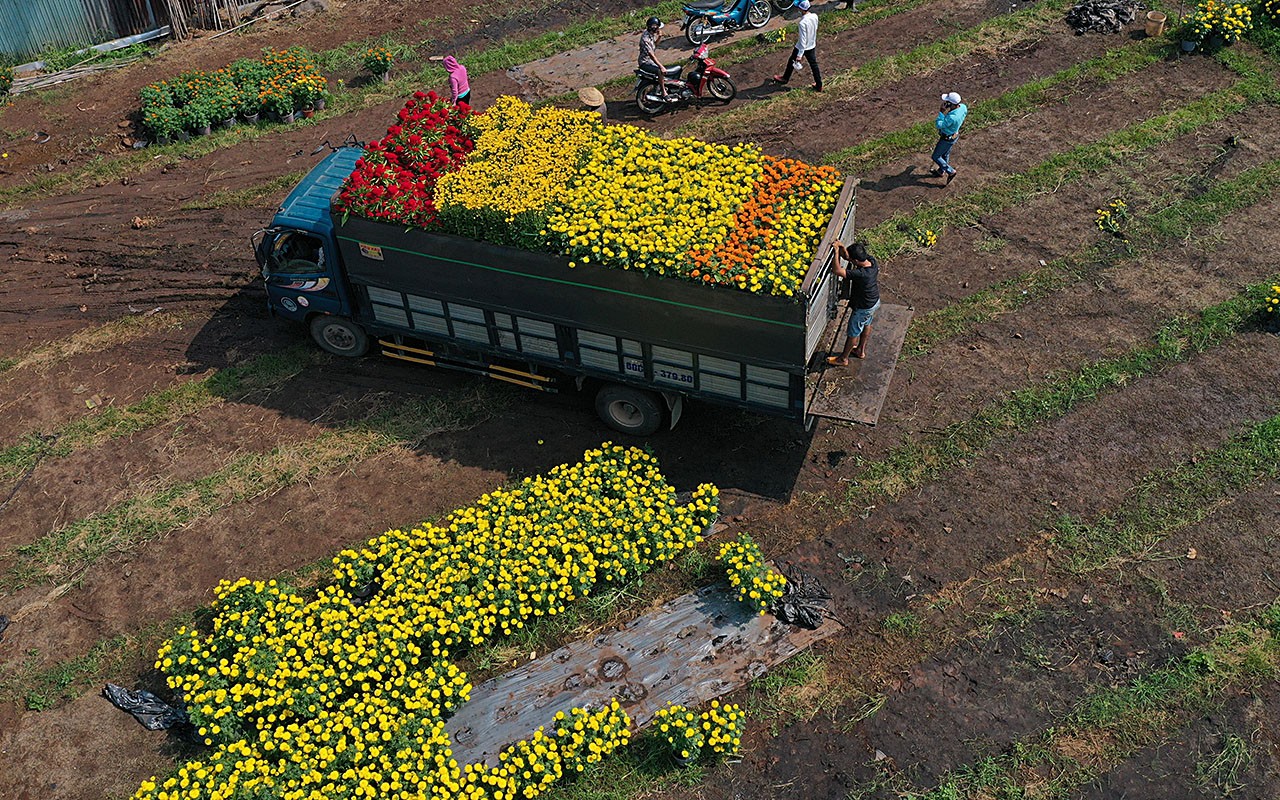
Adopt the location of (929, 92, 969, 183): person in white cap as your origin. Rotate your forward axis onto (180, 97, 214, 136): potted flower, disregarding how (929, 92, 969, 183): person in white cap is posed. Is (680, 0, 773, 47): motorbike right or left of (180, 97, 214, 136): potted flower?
right

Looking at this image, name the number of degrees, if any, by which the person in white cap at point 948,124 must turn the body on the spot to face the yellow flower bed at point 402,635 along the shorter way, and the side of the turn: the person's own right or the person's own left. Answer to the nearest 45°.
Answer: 0° — they already face it

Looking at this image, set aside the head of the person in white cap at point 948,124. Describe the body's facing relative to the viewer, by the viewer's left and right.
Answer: facing the viewer and to the left of the viewer

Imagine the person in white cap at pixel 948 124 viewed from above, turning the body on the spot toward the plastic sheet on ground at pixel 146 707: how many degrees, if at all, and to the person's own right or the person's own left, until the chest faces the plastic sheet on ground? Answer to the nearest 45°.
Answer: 0° — they already face it

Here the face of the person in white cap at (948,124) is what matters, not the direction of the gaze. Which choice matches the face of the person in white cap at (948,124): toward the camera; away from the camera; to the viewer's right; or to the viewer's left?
to the viewer's left

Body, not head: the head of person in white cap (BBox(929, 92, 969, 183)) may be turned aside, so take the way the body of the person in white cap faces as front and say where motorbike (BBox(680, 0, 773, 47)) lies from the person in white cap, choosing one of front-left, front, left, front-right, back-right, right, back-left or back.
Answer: right

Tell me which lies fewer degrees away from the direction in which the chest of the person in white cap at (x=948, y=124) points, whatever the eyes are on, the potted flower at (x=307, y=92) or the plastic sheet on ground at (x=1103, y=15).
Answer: the potted flower

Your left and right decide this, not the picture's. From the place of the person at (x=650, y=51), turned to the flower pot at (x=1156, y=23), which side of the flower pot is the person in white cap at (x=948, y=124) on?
right

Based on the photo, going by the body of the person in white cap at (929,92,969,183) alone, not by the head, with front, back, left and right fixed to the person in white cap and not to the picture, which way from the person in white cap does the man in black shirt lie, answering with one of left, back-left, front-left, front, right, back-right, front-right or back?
front-left

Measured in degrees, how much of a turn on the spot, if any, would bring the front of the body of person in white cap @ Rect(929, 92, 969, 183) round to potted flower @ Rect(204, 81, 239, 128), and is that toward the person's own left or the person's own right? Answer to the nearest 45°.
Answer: approximately 45° to the person's own right

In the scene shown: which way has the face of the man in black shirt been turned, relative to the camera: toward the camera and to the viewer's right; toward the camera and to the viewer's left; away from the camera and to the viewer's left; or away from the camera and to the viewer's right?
away from the camera and to the viewer's left

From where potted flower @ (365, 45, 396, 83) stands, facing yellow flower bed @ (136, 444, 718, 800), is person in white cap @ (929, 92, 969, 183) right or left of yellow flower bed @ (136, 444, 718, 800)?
left

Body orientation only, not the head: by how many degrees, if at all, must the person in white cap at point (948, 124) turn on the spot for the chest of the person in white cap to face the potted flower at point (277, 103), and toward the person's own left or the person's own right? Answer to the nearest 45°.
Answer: approximately 45° to the person's own right

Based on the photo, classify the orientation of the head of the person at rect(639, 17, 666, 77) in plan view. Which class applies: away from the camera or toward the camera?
toward the camera

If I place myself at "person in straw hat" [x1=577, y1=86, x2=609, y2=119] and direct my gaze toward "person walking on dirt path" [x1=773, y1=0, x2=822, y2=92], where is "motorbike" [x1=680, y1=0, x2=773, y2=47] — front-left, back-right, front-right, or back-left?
front-left
